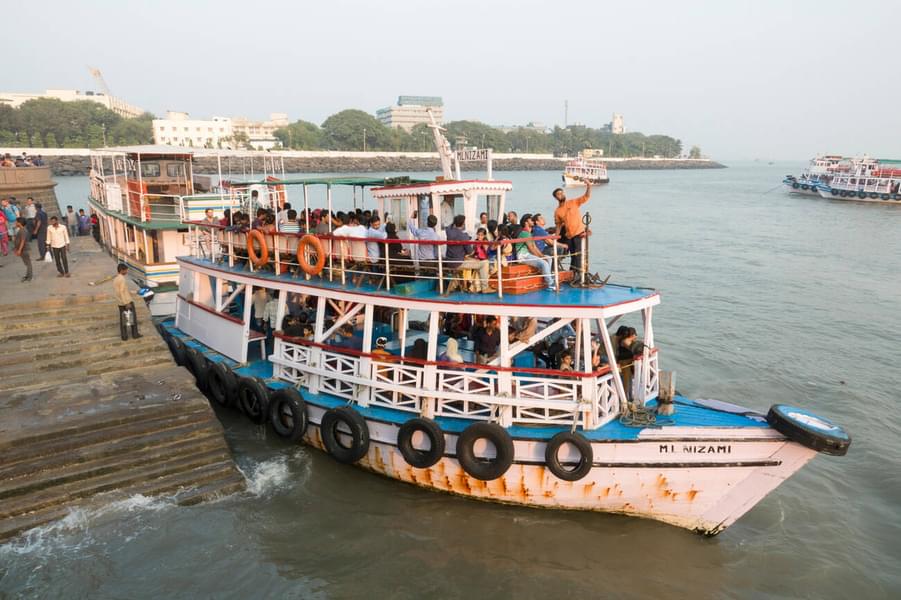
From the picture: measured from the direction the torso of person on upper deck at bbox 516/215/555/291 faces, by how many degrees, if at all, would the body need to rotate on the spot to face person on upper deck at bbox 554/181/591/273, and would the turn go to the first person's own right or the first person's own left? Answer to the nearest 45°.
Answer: approximately 45° to the first person's own left

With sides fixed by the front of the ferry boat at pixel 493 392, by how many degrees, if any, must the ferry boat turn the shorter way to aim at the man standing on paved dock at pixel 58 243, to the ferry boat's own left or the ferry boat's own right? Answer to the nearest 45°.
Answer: approximately 180°

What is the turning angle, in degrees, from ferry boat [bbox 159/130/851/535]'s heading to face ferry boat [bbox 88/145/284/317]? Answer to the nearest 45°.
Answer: approximately 180°
